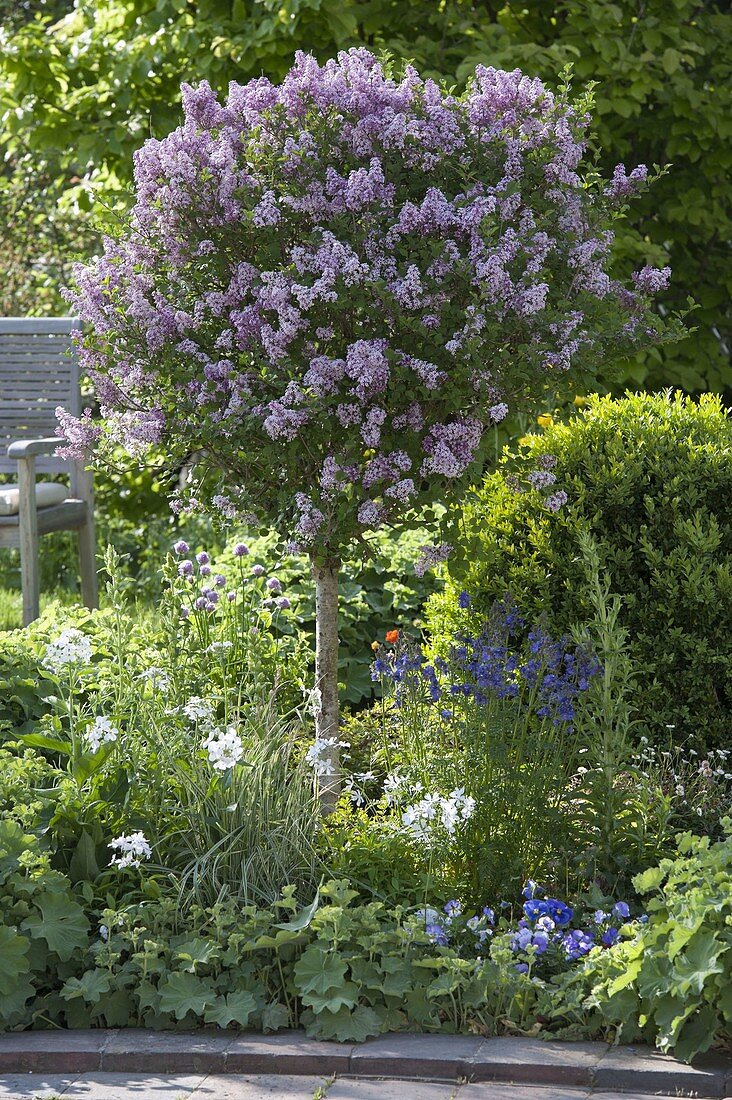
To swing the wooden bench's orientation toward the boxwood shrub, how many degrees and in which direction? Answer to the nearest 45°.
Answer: approximately 90° to its left

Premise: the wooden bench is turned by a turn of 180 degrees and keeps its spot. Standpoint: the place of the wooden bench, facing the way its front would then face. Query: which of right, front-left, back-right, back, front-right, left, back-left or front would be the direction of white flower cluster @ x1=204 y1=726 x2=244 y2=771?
back-right

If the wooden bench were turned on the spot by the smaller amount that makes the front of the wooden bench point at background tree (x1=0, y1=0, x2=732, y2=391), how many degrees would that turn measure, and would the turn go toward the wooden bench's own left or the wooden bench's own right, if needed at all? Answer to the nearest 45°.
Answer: approximately 135° to the wooden bench's own left

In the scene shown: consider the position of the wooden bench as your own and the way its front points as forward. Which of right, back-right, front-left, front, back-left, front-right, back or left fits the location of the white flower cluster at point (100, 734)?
front-left

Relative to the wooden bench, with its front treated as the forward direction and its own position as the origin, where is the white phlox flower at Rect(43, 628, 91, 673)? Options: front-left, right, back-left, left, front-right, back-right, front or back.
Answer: front-left

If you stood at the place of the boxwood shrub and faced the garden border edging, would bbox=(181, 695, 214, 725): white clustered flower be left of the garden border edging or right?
right

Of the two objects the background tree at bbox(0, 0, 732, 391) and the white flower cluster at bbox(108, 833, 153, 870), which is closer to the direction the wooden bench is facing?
the white flower cluster

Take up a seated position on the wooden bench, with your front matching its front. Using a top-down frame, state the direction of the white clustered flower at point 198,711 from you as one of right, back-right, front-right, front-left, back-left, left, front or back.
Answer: front-left

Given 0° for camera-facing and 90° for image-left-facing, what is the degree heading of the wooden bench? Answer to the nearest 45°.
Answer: approximately 45°
